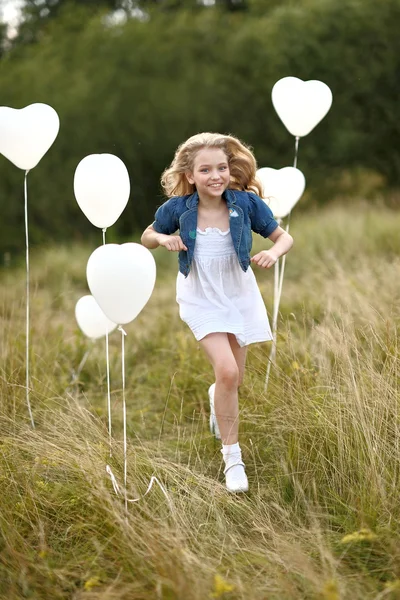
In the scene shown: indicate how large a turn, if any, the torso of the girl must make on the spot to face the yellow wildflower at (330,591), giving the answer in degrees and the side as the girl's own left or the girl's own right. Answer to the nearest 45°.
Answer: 0° — they already face it

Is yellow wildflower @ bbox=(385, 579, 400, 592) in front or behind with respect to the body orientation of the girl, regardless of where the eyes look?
in front

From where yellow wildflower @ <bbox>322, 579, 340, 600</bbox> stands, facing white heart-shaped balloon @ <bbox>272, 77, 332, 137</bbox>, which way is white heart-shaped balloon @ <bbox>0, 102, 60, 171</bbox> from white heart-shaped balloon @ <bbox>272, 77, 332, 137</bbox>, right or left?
left

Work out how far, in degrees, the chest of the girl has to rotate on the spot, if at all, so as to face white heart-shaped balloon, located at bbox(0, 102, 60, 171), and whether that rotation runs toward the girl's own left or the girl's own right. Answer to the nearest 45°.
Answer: approximately 135° to the girl's own right

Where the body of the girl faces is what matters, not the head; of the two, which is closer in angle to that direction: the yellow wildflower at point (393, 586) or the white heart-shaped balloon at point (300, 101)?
the yellow wildflower

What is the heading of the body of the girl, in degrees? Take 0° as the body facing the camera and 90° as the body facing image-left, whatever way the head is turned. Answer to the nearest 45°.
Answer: approximately 0°

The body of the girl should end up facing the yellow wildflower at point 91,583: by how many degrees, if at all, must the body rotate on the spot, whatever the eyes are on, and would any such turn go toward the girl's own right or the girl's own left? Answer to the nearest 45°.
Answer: approximately 45° to the girl's own right

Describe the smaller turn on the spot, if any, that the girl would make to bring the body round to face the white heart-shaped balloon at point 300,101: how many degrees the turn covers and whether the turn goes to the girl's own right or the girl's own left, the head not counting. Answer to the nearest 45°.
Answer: approximately 135° to the girl's own left

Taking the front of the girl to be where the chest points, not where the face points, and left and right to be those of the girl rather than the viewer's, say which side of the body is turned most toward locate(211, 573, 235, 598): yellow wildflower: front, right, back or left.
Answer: front
